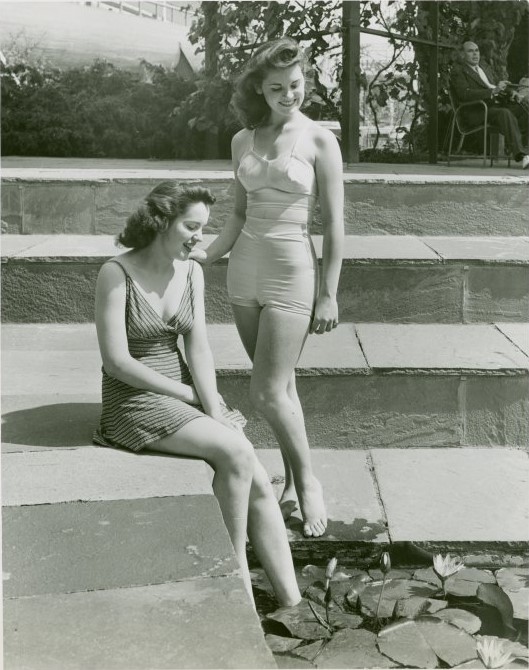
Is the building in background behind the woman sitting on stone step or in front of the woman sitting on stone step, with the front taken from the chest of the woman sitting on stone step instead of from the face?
behind

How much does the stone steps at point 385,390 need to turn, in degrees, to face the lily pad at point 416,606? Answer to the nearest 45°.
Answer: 0° — it already faces it

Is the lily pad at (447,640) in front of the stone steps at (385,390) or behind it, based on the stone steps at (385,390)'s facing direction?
in front

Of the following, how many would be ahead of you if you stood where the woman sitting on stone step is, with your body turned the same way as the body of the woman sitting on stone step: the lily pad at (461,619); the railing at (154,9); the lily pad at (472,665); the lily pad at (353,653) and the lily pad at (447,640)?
4

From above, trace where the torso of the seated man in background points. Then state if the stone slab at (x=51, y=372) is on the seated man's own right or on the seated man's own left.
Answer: on the seated man's own right

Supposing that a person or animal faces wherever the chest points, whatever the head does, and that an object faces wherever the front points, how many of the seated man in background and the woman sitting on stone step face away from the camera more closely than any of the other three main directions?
0

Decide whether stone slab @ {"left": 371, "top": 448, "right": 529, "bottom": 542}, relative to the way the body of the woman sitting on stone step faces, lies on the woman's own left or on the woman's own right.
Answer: on the woman's own left

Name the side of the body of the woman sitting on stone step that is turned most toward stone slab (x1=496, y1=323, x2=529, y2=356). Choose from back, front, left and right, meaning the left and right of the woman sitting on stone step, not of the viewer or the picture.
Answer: left

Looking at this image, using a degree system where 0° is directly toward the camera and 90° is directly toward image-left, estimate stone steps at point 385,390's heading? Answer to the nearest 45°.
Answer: approximately 0°

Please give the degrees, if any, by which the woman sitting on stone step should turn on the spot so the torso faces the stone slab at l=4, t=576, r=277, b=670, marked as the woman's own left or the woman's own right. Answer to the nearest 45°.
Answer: approximately 45° to the woman's own right
